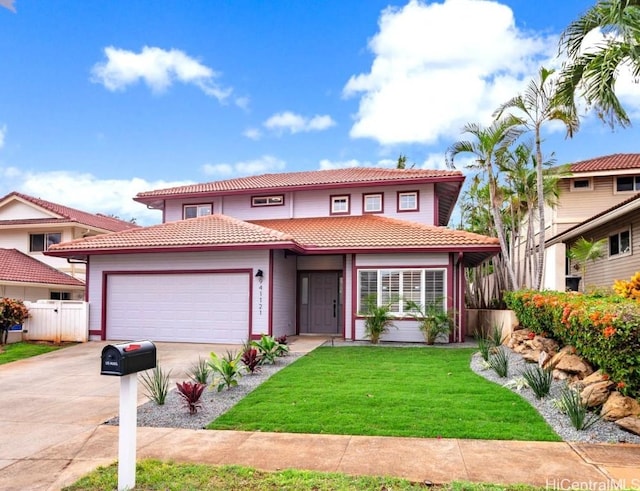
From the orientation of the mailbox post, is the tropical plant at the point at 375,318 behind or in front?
behind

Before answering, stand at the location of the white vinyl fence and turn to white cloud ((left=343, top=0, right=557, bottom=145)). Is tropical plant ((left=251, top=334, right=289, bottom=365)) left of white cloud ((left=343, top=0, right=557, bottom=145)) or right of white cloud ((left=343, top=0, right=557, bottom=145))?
right

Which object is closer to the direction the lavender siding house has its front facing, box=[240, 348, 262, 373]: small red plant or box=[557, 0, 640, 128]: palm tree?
the small red plant

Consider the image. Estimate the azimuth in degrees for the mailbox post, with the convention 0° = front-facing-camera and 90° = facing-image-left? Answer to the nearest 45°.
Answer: approximately 45°

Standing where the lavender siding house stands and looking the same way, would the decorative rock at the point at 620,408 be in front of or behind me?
in front

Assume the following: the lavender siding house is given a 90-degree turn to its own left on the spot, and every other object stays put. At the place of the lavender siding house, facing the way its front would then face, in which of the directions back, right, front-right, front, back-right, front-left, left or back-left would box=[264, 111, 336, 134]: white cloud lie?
left

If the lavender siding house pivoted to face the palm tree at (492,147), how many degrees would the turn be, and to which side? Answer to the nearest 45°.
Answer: approximately 90° to its left

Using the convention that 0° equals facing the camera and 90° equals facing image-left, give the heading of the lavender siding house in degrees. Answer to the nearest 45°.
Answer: approximately 0°

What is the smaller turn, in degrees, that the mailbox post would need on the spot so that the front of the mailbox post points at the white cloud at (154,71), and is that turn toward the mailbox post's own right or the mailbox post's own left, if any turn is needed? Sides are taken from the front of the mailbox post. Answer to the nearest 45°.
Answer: approximately 135° to the mailbox post's own right

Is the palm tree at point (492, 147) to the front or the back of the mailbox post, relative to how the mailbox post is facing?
to the back

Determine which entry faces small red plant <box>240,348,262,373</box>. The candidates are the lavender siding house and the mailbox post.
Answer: the lavender siding house
